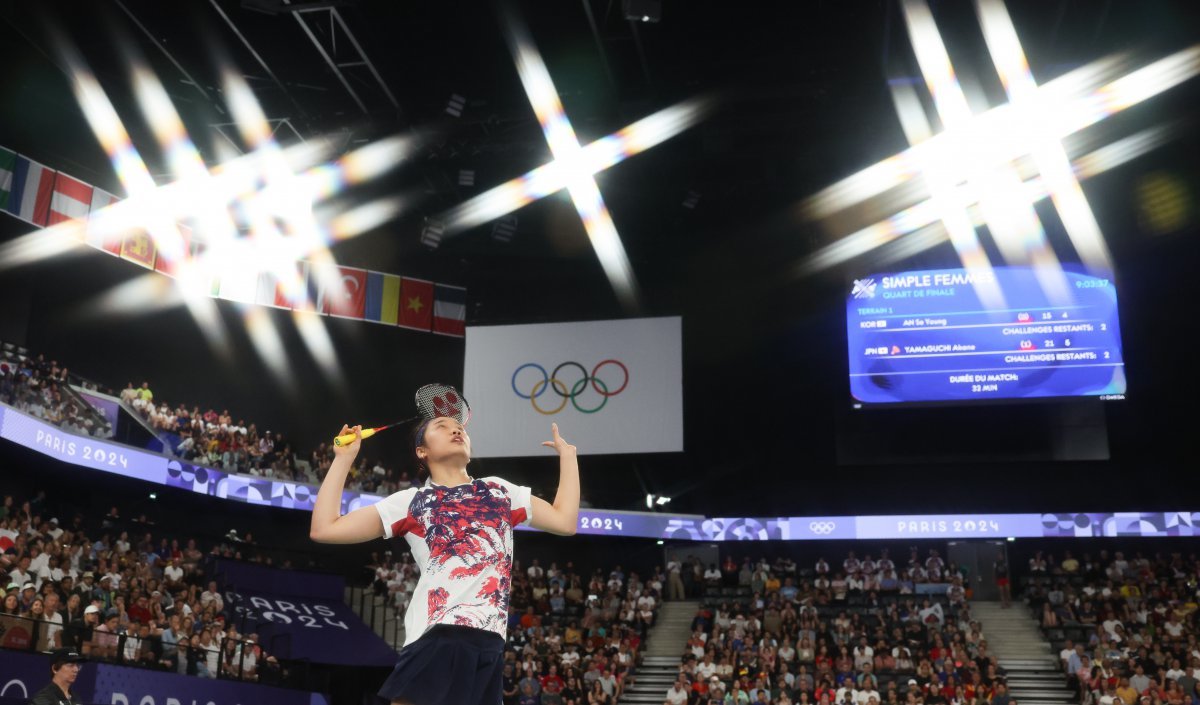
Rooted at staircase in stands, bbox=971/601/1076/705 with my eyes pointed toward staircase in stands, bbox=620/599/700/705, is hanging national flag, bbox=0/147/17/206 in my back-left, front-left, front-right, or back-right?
front-left

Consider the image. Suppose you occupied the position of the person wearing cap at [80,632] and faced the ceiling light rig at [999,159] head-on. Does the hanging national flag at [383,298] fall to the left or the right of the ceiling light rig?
left

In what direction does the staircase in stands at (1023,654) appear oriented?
toward the camera

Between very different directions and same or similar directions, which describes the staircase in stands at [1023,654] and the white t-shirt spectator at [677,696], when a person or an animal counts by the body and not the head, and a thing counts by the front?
same or similar directions

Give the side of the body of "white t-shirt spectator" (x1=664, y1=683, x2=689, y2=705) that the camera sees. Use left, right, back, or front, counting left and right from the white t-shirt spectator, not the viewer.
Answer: front

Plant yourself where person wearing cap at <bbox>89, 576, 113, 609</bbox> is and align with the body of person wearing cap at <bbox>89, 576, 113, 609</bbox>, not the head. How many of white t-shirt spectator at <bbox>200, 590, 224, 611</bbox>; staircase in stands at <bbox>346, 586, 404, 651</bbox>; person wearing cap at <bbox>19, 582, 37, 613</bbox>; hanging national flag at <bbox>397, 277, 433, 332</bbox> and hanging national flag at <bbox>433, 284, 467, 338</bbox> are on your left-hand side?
4

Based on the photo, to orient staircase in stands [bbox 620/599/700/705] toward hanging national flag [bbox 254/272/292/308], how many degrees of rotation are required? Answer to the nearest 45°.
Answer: approximately 90° to its right

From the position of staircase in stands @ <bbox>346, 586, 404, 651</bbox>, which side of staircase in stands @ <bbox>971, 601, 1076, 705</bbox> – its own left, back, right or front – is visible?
right

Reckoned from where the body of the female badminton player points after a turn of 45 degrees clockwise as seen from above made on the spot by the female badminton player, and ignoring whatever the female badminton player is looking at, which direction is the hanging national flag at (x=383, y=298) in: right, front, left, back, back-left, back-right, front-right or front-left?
back

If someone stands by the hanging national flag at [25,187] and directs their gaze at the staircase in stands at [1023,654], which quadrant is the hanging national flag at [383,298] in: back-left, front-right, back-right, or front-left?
front-left

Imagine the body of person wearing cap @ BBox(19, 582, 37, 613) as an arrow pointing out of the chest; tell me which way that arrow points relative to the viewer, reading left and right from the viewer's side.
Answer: facing the viewer and to the right of the viewer
